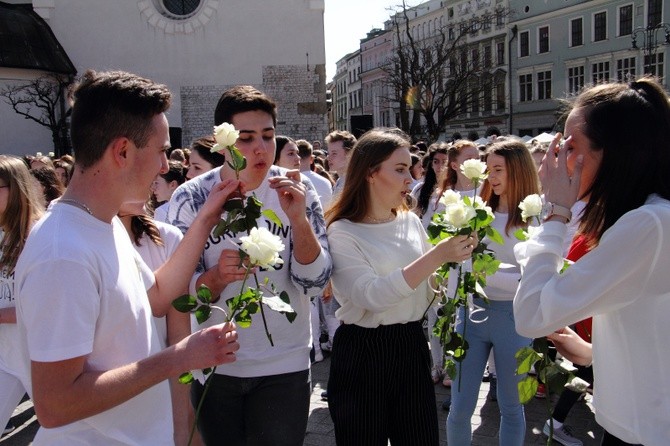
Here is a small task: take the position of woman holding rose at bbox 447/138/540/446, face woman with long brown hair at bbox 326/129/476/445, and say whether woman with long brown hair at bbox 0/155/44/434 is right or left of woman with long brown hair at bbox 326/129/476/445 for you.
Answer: right

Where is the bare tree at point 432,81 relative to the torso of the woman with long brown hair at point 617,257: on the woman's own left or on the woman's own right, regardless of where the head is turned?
on the woman's own right

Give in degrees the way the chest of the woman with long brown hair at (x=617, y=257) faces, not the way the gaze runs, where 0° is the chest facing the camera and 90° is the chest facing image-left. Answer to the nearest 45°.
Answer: approximately 90°

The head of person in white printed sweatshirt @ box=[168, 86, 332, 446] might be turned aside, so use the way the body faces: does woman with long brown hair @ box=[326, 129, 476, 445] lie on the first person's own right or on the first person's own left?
on the first person's own left

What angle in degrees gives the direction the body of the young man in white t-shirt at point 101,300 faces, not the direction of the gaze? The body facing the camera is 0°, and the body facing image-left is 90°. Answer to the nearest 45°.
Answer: approximately 270°

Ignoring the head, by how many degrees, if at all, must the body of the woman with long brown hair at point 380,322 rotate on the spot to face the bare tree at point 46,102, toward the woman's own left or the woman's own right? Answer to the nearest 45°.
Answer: approximately 180°

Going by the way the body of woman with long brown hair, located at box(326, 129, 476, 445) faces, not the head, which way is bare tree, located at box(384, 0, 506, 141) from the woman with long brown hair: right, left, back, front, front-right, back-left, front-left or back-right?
back-left

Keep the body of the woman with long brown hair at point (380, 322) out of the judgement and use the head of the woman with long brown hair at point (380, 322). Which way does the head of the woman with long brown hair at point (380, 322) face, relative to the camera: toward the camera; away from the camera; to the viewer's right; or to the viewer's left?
to the viewer's right

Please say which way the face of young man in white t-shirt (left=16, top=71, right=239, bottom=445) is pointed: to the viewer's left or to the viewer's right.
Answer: to the viewer's right

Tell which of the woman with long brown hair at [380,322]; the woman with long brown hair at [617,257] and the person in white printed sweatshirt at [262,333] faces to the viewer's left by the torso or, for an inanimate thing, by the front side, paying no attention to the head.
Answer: the woman with long brown hair at [617,257]

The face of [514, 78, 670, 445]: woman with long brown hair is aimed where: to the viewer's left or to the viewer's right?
to the viewer's left
